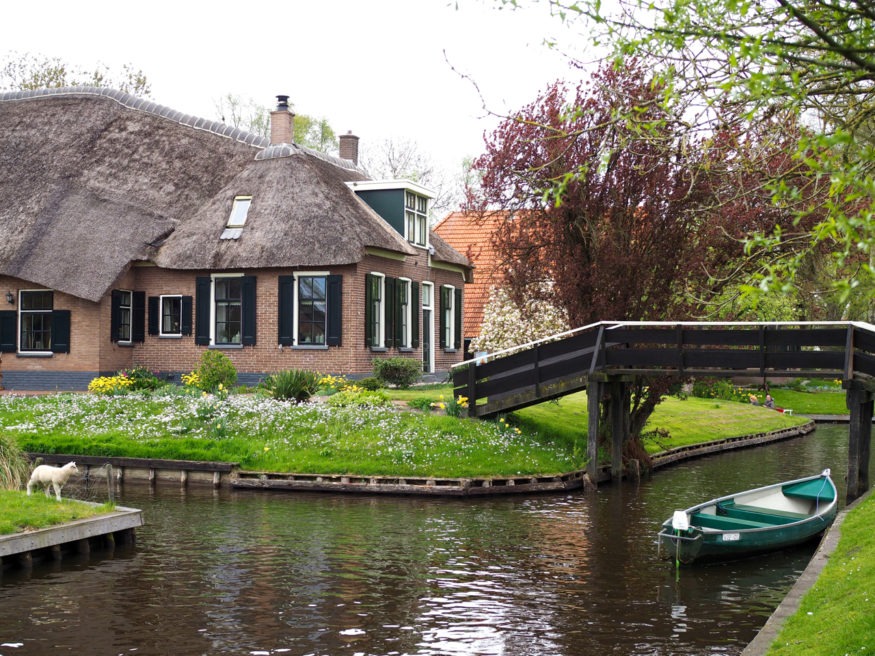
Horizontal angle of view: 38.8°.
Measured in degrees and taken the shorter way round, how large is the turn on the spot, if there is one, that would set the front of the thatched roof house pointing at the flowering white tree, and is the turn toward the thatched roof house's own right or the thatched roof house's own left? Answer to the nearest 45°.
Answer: approximately 45° to the thatched roof house's own left

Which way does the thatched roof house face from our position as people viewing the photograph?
facing the viewer and to the right of the viewer

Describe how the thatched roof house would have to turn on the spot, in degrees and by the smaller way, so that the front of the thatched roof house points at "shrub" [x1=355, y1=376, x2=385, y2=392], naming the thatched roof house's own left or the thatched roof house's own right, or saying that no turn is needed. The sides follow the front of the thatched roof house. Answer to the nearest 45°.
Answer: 0° — it already faces it

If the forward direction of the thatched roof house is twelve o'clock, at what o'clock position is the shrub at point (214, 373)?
The shrub is roughly at 1 o'clock from the thatched roof house.

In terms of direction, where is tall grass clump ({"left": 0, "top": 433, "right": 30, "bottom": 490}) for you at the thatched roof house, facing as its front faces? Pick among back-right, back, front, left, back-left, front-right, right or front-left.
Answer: front-right

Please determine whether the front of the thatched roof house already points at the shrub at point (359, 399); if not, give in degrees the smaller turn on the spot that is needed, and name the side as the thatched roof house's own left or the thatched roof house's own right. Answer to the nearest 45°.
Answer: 0° — it already faces it

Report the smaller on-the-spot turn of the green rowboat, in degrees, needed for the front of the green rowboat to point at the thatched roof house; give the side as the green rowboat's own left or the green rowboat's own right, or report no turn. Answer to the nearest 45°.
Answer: approximately 90° to the green rowboat's own left

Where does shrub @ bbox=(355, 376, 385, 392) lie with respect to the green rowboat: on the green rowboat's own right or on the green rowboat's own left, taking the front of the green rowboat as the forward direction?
on the green rowboat's own left

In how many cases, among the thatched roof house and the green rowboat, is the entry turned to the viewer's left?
0
